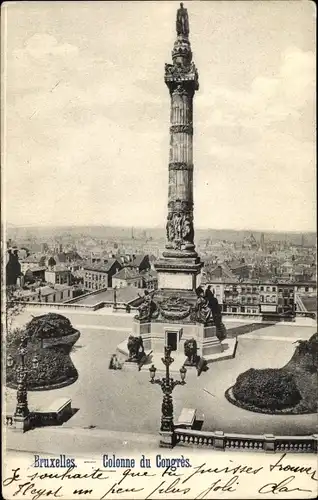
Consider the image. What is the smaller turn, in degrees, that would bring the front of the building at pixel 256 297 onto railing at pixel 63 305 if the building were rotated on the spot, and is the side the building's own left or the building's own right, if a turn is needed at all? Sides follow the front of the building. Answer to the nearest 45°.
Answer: approximately 45° to the building's own right

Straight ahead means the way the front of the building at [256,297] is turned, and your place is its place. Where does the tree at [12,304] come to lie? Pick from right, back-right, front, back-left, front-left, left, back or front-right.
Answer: front-right

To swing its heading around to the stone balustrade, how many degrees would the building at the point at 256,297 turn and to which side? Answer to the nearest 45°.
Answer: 0° — it already faces it

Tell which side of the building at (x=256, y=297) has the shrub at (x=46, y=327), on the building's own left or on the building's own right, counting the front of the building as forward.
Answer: on the building's own right

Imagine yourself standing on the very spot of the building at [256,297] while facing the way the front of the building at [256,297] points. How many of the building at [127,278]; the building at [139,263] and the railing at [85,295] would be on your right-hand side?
3

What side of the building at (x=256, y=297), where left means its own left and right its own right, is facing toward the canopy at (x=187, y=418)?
front

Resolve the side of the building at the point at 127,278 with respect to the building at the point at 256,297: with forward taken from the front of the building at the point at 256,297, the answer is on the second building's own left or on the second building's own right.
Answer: on the second building's own right

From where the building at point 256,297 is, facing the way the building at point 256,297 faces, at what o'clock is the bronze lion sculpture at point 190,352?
The bronze lion sculpture is roughly at 1 o'clock from the building.

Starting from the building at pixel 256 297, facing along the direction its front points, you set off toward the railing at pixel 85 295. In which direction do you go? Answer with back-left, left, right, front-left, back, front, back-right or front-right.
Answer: right

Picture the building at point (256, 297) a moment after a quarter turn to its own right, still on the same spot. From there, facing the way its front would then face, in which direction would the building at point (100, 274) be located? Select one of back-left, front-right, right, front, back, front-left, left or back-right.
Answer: front

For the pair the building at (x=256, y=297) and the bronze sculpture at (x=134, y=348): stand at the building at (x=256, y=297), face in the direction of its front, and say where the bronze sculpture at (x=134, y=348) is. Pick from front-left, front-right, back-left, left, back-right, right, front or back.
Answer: front-right

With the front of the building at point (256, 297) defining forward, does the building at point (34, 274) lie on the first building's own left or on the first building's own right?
on the first building's own right

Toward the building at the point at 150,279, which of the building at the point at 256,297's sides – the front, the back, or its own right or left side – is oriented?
right

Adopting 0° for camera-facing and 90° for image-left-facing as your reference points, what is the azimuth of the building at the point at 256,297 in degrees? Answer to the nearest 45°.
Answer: approximately 0°
